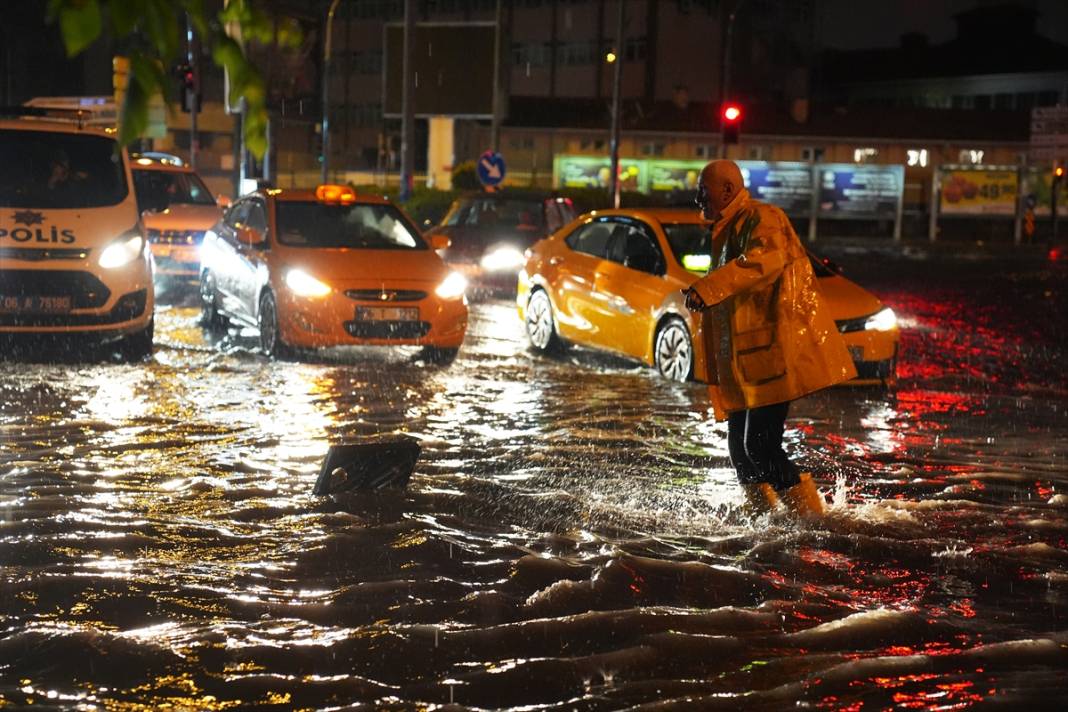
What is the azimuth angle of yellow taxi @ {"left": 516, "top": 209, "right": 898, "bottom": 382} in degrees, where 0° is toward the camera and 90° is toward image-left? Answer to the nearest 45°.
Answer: approximately 315°

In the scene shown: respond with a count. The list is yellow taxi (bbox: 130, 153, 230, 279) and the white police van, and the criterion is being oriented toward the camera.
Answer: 2

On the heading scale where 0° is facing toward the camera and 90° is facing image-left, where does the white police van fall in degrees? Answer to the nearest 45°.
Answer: approximately 0°

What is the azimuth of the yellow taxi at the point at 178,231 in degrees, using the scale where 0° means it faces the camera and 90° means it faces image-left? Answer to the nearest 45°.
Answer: approximately 0°

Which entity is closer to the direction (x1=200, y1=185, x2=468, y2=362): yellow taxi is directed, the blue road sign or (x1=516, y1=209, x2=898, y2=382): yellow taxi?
the yellow taxi

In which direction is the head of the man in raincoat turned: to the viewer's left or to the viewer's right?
to the viewer's left

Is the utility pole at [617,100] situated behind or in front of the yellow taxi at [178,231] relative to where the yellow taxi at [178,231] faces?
behind

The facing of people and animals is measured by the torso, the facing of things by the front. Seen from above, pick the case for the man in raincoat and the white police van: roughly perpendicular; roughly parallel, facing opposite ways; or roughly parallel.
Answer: roughly perpendicular

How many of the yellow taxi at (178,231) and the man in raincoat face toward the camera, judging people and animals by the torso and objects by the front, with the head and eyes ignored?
1

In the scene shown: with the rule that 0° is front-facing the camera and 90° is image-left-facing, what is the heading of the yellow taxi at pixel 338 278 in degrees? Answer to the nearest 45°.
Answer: approximately 315°

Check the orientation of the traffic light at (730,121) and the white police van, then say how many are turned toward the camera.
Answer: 2

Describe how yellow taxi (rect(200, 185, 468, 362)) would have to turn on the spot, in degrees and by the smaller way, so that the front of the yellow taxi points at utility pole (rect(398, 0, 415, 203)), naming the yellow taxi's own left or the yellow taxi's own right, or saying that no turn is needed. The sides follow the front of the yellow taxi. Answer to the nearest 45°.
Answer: approximately 135° to the yellow taxi's own left
